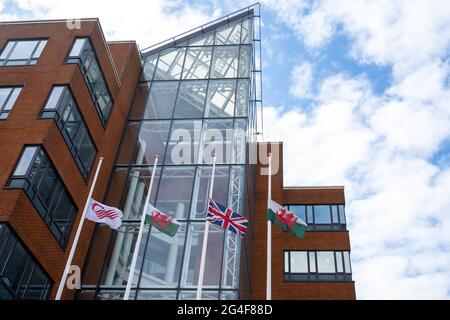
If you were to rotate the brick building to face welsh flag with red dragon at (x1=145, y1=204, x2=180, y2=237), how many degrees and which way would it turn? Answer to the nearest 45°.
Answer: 0° — it already faces it

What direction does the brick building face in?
toward the camera

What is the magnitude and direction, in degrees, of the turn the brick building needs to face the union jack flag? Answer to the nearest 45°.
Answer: approximately 45° to its left
